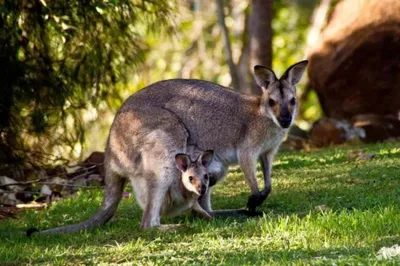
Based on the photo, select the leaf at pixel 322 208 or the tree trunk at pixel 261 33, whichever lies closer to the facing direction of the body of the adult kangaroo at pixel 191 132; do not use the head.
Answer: the leaf

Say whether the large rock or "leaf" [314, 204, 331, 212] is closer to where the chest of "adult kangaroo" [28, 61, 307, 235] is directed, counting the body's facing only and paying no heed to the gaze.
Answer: the leaf

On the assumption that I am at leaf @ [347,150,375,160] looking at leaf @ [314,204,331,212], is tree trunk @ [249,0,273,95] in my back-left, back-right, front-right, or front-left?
back-right

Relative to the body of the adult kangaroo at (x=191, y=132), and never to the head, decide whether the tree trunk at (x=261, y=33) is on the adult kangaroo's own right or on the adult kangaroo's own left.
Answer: on the adult kangaroo's own left

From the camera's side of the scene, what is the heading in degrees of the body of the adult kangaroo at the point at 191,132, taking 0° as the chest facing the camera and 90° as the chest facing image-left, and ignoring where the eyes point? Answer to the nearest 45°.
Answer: approximately 270°

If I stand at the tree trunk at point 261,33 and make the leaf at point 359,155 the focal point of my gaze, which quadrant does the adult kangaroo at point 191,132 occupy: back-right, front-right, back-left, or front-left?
front-right

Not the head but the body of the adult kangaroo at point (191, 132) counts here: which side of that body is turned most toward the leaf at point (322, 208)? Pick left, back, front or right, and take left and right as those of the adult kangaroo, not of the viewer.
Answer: front

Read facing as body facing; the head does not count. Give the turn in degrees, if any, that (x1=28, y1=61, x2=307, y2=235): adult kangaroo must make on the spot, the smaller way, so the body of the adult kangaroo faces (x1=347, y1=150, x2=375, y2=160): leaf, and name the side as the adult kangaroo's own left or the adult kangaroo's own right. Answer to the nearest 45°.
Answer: approximately 45° to the adult kangaroo's own left

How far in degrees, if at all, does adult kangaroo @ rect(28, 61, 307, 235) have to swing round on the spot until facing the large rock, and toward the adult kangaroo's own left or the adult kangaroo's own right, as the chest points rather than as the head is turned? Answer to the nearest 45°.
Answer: approximately 45° to the adult kangaroo's own left
